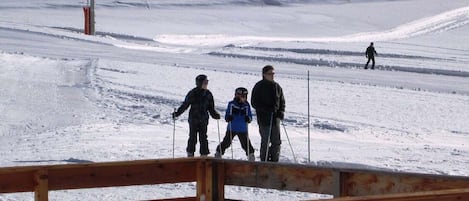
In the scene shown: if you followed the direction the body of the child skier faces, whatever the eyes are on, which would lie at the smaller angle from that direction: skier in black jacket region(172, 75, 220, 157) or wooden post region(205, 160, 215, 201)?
the wooden post

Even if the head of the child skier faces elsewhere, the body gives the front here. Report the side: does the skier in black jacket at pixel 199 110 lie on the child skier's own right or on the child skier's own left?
on the child skier's own right

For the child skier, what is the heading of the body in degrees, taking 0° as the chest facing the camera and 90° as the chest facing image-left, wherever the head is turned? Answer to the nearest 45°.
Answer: approximately 0°

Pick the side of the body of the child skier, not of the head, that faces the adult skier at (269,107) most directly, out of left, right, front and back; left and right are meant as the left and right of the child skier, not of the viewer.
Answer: left

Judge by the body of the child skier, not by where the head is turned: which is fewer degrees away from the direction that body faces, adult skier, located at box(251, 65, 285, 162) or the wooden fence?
the wooden fence

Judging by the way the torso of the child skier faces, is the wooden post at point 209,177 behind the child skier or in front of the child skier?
in front

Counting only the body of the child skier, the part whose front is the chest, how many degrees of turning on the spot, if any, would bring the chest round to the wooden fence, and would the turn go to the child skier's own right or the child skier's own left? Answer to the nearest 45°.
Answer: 0° — they already face it

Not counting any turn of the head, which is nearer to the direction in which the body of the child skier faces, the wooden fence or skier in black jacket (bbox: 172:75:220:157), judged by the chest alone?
the wooden fence
